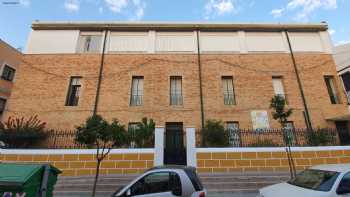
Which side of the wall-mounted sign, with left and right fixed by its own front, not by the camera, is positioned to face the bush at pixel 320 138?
left

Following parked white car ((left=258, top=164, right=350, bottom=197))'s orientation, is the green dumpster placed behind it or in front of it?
in front

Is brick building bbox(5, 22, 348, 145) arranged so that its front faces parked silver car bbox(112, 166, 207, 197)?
yes

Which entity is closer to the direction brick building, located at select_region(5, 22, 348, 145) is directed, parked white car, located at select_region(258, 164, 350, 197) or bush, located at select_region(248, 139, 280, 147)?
the parked white car

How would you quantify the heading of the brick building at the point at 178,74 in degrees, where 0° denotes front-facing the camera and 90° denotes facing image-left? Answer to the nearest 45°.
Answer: approximately 0°

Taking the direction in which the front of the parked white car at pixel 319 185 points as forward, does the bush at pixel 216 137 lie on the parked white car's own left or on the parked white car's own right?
on the parked white car's own right

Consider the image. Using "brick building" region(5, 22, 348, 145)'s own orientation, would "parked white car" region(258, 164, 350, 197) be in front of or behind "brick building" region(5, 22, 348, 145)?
in front

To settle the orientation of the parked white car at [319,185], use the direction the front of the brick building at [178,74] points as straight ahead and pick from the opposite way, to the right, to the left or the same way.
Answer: to the right

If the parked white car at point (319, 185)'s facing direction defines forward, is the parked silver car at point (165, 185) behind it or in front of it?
in front

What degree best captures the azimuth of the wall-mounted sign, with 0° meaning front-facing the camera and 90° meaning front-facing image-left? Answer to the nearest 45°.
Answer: approximately 0°

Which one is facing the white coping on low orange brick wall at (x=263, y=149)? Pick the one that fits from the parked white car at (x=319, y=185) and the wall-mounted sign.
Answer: the wall-mounted sign
